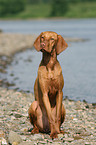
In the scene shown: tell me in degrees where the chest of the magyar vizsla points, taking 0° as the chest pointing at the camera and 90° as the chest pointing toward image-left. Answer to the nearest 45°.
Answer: approximately 0°
